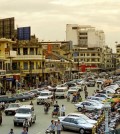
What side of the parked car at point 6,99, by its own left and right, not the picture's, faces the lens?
right

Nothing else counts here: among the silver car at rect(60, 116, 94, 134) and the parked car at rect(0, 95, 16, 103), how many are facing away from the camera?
0

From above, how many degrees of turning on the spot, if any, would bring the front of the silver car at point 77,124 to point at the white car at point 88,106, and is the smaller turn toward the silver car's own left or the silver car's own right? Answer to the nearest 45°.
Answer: approximately 135° to the silver car's own left

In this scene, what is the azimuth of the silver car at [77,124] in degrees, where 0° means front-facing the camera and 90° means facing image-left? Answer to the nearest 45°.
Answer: approximately 315°
